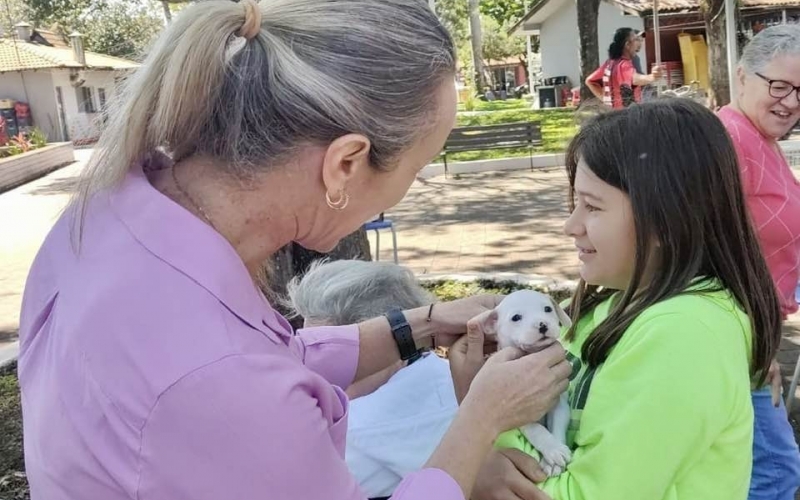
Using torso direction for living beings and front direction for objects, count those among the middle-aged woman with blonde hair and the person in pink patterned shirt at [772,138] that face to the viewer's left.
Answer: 0

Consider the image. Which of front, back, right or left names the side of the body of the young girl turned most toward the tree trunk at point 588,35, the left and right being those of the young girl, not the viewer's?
right

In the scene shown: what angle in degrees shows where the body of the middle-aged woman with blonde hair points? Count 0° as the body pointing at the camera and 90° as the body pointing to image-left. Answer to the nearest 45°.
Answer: approximately 225°

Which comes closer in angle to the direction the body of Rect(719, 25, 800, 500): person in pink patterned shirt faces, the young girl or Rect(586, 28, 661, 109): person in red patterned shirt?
the young girl

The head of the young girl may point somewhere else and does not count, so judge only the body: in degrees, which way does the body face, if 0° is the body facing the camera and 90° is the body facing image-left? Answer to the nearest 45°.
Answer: approximately 90°

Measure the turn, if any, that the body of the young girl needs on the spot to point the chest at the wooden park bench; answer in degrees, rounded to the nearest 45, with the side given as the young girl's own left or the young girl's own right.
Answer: approximately 90° to the young girl's own right

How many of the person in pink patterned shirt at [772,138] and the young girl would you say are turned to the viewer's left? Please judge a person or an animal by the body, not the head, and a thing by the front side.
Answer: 1

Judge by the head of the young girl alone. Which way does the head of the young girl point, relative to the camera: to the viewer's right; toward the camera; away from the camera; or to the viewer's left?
to the viewer's left

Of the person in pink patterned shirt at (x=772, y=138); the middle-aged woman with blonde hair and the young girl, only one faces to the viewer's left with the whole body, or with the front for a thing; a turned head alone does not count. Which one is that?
the young girl

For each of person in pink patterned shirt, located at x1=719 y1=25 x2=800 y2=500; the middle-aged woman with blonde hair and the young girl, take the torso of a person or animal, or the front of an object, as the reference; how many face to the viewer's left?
1

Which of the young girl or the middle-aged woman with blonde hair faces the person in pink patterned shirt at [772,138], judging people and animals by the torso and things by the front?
the middle-aged woman with blonde hair

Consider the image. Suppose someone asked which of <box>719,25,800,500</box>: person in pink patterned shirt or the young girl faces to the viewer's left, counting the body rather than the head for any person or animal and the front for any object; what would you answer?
the young girl
